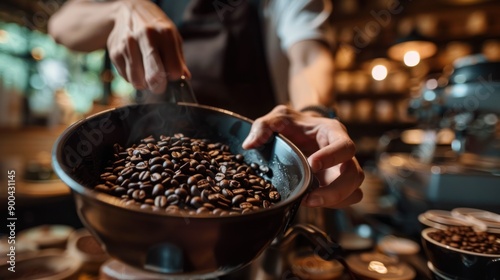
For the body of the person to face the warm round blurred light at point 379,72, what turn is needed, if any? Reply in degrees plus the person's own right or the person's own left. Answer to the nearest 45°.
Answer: approximately 135° to the person's own left

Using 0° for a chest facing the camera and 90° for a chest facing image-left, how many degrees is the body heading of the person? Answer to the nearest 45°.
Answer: approximately 0°

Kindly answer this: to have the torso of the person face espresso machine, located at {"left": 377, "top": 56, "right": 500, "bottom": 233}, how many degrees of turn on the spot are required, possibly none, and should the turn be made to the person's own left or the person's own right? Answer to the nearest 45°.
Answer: approximately 90° to the person's own left
